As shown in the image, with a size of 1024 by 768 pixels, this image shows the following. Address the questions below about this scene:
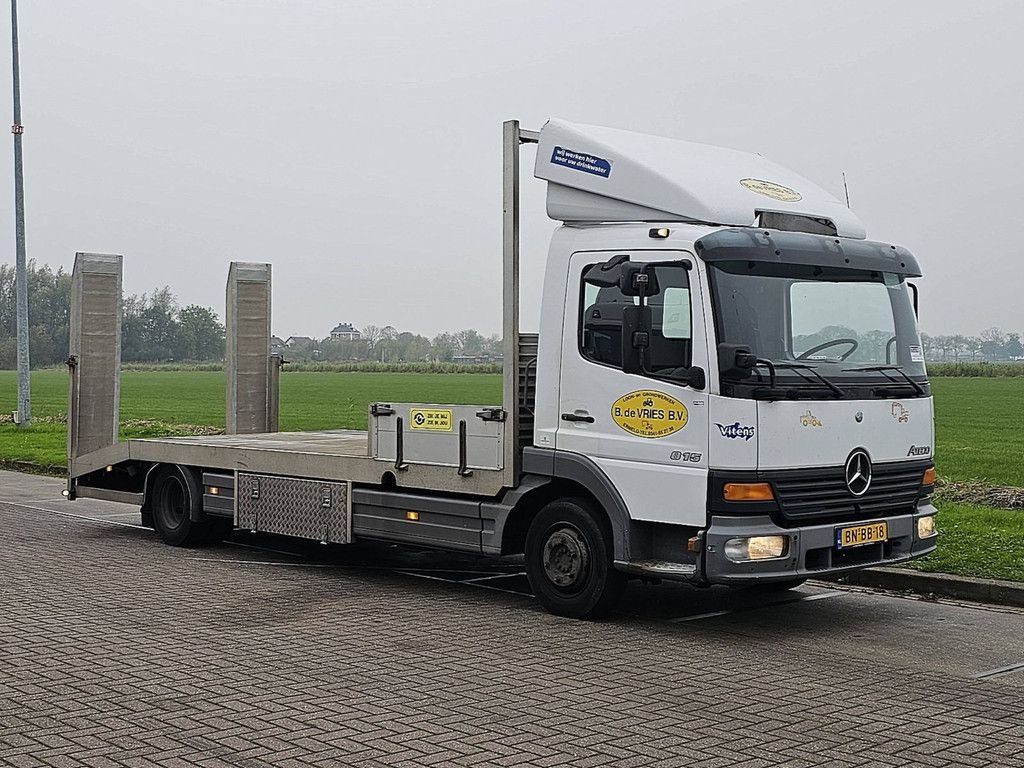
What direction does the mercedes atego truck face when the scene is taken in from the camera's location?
facing the viewer and to the right of the viewer

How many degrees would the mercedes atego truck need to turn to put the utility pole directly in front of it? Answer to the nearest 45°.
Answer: approximately 180°

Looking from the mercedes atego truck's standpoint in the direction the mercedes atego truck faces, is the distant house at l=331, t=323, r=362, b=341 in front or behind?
behind
